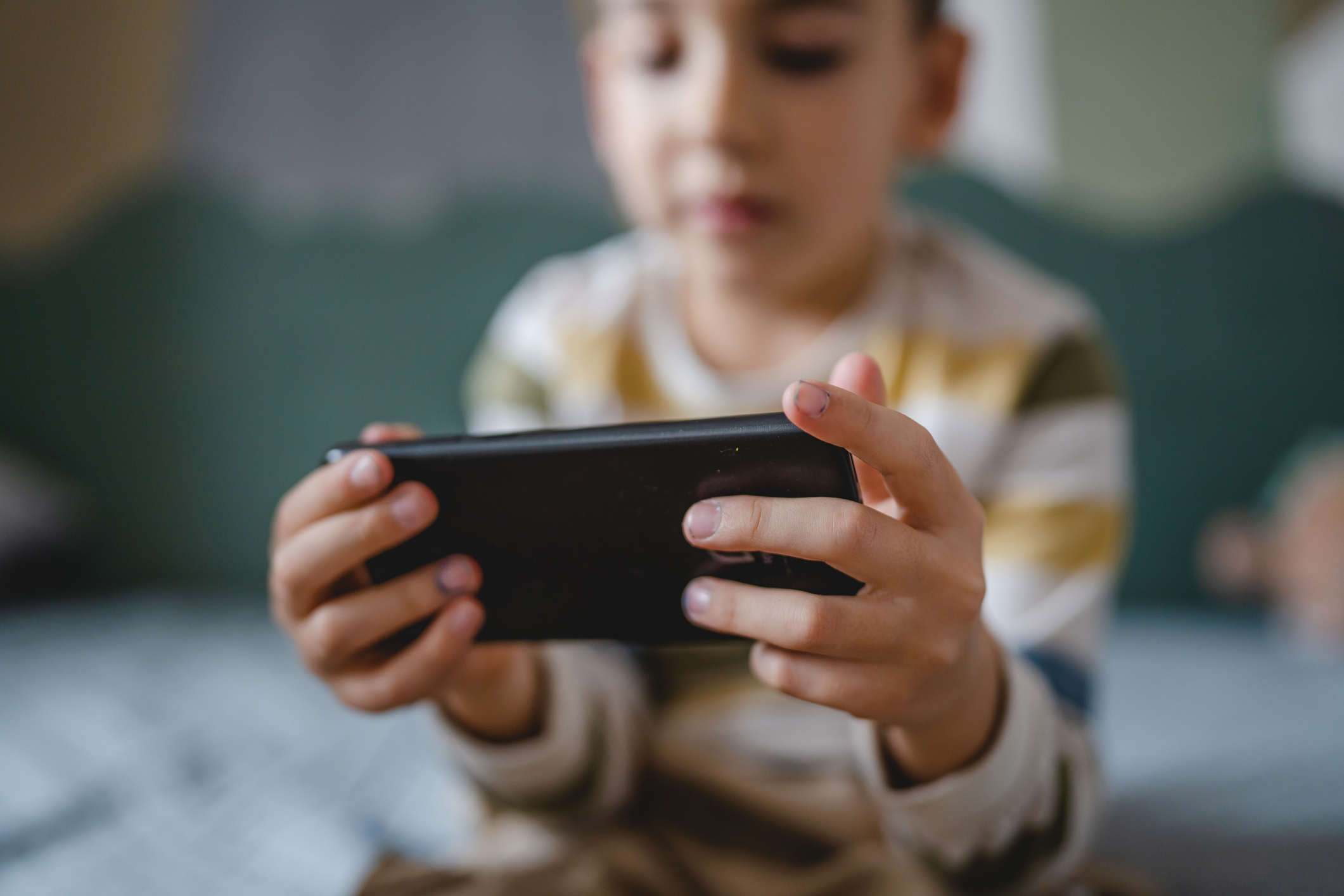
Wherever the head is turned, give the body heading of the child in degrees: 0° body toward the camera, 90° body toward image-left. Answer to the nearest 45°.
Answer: approximately 45°
